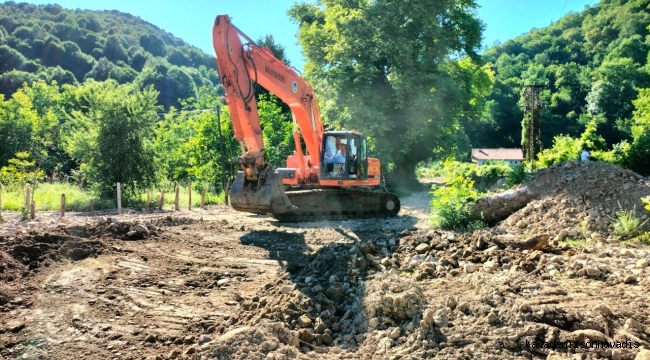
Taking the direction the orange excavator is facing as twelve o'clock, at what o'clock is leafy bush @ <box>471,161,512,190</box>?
The leafy bush is roughly at 6 o'clock from the orange excavator.

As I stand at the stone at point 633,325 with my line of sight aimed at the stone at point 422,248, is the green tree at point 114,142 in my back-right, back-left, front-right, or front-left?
front-left

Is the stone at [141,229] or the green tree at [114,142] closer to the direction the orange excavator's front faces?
the stone

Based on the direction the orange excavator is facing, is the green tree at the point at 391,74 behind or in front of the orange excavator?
behind

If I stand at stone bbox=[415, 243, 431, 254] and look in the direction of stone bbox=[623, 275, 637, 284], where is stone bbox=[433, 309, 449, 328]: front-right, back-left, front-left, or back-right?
front-right

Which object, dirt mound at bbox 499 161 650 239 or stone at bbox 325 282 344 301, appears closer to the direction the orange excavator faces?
the stone

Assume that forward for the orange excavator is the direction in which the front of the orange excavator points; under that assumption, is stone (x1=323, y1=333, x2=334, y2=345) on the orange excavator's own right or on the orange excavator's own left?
on the orange excavator's own left

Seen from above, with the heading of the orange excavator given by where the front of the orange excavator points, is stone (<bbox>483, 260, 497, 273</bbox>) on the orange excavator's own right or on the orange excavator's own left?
on the orange excavator's own left

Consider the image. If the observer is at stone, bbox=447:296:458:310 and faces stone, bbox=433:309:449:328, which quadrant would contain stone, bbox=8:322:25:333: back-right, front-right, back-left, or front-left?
front-right

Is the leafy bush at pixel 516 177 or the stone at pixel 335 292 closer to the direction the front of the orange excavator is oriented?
the stone

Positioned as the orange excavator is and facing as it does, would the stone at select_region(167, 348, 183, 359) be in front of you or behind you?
in front

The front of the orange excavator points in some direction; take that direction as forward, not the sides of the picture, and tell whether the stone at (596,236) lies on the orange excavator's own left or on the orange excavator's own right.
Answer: on the orange excavator's own left

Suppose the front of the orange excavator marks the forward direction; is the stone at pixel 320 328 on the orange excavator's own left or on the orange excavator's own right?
on the orange excavator's own left

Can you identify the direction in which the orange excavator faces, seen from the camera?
facing the viewer and to the left of the viewer
